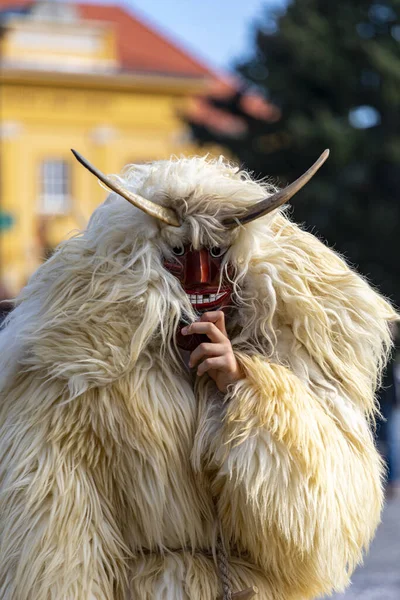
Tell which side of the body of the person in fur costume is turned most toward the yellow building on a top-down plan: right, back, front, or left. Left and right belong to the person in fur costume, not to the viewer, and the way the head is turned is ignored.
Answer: back

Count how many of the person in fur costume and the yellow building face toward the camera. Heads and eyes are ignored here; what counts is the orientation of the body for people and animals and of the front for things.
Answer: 2

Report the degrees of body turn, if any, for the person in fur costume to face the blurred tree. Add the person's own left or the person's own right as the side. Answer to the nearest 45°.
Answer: approximately 180°

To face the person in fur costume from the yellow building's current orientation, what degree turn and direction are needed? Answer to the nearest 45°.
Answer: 0° — it already faces them

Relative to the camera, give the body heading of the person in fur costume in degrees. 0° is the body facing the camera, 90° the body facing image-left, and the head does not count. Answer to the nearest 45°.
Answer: approximately 0°
